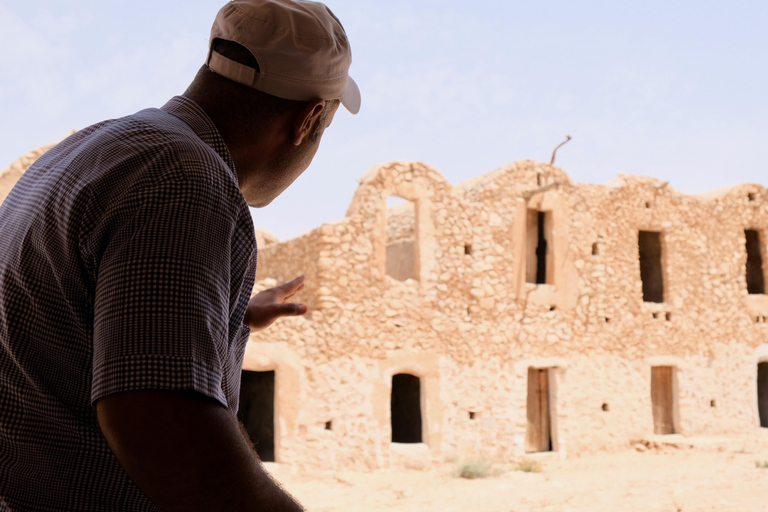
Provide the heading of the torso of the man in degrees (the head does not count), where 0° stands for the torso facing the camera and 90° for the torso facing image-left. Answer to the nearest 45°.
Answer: approximately 225°

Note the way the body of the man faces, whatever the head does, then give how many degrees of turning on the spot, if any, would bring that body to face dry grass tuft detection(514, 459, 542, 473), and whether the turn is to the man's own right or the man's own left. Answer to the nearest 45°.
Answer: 0° — they already face it

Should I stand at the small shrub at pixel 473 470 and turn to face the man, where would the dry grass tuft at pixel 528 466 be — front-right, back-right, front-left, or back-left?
back-left

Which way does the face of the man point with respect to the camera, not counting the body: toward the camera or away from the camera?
away from the camera
